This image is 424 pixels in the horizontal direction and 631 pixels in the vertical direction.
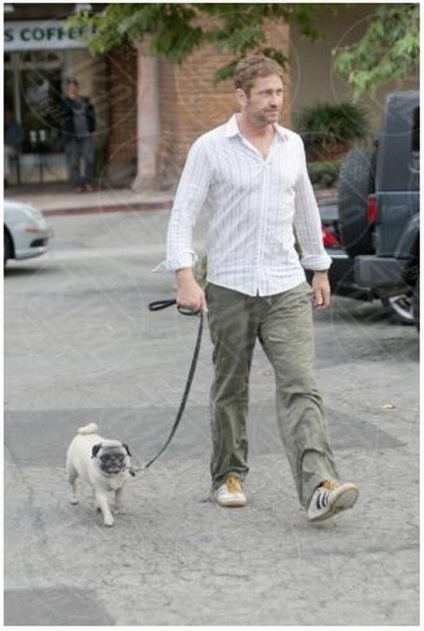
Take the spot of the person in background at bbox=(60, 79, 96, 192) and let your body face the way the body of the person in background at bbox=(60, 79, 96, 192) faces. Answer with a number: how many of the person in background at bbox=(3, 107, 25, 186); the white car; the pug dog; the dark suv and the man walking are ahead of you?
4

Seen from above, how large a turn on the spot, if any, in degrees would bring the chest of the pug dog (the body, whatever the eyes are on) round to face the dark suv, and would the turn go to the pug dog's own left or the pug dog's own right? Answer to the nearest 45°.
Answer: approximately 90° to the pug dog's own left

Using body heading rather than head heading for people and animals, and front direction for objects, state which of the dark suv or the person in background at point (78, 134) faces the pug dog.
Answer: the person in background

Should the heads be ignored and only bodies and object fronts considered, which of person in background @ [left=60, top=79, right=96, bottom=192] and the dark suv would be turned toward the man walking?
the person in background

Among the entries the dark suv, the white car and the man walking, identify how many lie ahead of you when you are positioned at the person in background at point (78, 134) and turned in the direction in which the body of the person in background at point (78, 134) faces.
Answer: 3

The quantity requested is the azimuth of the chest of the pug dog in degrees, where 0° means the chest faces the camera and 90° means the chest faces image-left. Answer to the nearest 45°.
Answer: approximately 315°
